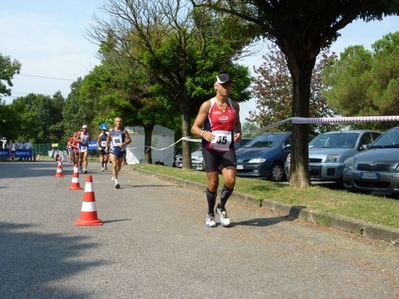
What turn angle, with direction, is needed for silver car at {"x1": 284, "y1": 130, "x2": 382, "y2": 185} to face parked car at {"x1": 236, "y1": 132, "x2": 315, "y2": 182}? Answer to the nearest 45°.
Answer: approximately 90° to its right

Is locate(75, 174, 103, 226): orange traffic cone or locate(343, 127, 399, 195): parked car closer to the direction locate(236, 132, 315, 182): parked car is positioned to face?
the orange traffic cone

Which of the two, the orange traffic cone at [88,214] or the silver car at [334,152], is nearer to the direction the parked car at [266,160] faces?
the orange traffic cone

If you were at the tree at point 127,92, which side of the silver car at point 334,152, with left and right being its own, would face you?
right
